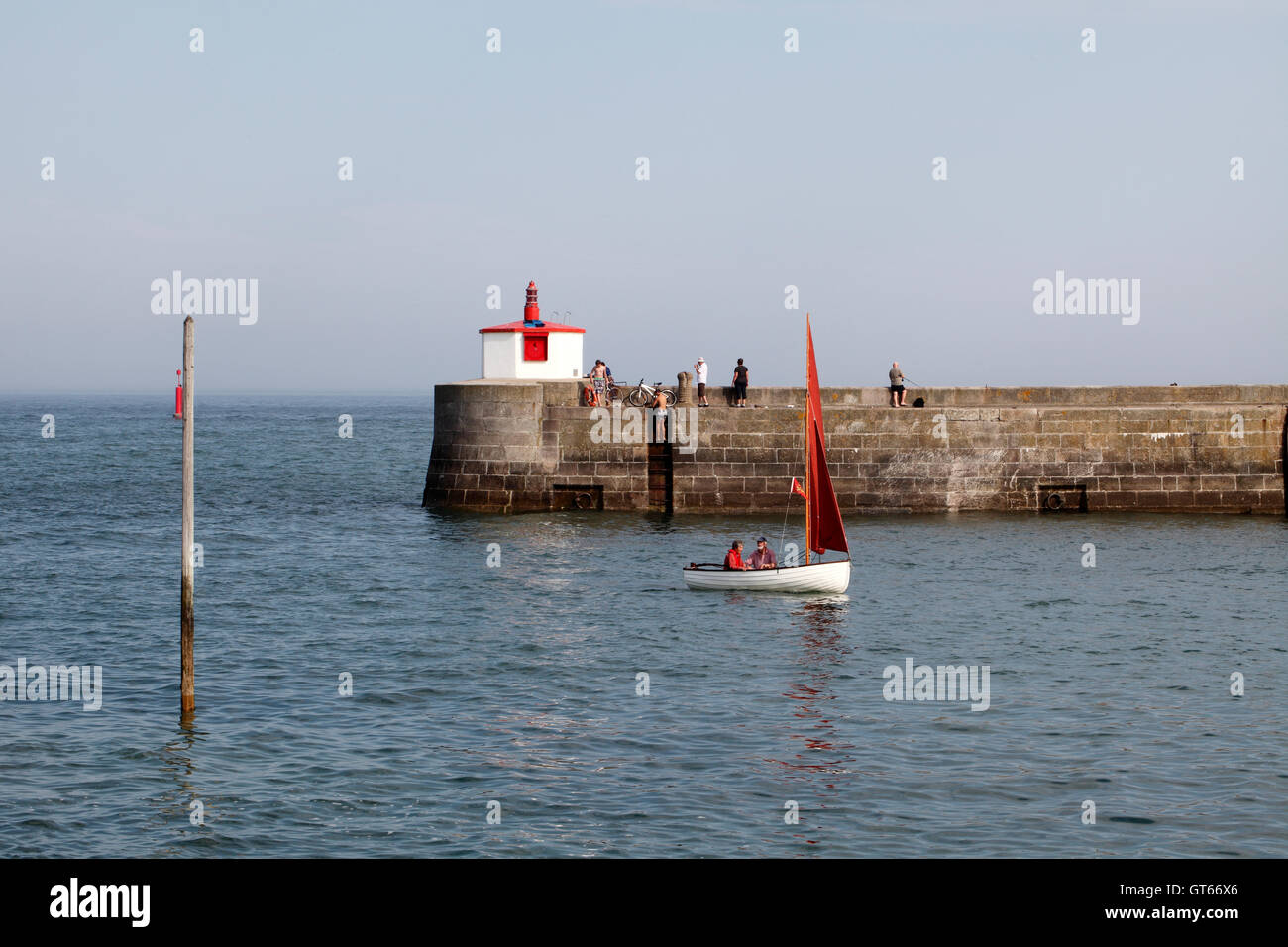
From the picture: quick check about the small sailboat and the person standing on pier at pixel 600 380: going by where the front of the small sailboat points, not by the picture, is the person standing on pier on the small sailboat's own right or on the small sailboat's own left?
on the small sailboat's own left

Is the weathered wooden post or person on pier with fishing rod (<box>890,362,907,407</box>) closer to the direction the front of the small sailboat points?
the person on pier with fishing rod

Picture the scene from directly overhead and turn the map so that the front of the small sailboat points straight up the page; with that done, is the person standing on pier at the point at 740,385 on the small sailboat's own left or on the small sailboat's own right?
on the small sailboat's own left

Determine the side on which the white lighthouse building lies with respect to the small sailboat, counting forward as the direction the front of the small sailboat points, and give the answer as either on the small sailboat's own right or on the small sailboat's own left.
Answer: on the small sailboat's own left

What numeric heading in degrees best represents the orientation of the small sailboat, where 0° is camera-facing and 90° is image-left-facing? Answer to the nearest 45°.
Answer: approximately 270°

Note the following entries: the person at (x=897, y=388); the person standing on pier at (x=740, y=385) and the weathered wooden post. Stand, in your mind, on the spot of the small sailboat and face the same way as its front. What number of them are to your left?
2

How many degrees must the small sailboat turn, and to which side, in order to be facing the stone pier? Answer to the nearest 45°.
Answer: approximately 90° to its left
